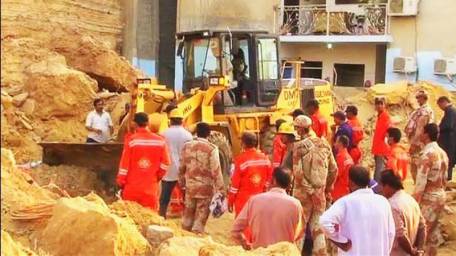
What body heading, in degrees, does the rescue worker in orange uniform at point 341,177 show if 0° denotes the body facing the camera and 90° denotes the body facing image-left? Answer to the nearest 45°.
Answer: approximately 90°

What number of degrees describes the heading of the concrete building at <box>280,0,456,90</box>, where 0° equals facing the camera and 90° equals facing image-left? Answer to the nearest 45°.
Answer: approximately 0°

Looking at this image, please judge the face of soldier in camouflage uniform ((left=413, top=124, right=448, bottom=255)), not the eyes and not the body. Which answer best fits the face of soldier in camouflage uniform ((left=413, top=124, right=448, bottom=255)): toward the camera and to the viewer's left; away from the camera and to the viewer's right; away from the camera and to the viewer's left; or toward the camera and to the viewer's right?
away from the camera and to the viewer's left

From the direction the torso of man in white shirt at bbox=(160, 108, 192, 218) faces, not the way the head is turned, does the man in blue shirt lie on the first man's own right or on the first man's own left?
on the first man's own right

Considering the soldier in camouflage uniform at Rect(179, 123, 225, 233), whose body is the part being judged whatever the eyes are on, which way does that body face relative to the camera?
away from the camera

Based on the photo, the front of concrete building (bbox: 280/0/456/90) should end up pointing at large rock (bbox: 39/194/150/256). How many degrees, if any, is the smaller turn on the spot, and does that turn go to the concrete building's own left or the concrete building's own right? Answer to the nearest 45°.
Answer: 0° — it already faces it

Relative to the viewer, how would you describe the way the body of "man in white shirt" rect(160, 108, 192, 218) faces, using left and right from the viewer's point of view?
facing away from the viewer

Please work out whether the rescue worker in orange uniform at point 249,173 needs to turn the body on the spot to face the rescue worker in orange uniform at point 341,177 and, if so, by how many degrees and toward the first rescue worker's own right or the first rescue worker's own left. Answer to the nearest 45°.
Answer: approximately 45° to the first rescue worker's own right

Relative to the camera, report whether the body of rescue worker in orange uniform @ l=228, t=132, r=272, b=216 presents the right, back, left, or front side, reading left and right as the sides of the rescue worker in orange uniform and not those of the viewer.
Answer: back

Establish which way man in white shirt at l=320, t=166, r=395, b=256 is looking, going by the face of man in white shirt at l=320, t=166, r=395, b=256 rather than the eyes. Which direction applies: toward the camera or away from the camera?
away from the camera

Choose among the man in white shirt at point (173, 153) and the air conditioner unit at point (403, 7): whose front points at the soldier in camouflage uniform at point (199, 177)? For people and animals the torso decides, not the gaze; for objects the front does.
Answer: the air conditioner unit

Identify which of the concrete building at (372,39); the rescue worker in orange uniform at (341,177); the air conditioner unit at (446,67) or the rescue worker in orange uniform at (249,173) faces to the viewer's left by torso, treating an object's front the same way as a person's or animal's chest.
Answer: the rescue worker in orange uniform at (341,177)

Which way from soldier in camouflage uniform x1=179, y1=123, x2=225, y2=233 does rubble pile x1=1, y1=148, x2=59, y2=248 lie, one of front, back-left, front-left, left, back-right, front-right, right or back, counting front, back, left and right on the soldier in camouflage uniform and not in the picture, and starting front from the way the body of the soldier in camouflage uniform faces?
back-left

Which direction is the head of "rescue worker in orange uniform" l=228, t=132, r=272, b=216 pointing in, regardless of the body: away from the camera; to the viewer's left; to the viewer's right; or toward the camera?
away from the camera

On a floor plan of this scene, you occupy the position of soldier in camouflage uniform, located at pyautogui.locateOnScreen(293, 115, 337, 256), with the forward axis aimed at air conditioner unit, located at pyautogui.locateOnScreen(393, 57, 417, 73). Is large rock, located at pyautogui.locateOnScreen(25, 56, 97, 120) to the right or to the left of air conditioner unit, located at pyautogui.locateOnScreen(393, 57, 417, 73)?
left
